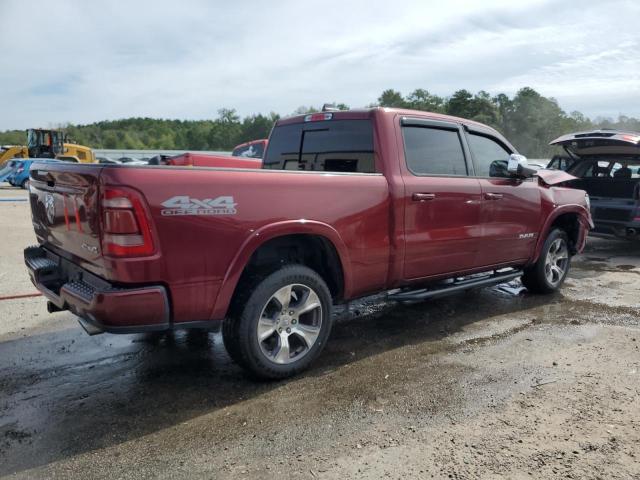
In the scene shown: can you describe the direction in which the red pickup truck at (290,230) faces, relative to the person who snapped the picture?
facing away from the viewer and to the right of the viewer

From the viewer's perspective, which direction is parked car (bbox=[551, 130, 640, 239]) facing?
away from the camera

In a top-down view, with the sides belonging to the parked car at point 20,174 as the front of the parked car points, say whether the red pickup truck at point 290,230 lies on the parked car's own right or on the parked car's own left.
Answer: on the parked car's own left

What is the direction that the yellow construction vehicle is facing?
to the viewer's left

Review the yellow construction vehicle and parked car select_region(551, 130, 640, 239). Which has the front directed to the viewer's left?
the yellow construction vehicle

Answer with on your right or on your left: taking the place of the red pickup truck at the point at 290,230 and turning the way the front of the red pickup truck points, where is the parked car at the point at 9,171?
on your left

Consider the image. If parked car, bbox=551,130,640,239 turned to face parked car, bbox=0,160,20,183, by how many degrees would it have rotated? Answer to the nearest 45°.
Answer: approximately 90° to its left

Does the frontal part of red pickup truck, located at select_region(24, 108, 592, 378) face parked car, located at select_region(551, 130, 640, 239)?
yes

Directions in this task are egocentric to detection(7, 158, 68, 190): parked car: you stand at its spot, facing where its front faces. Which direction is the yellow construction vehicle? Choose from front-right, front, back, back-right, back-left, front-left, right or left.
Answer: back-right

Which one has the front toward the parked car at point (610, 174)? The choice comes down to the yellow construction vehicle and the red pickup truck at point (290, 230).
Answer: the red pickup truck

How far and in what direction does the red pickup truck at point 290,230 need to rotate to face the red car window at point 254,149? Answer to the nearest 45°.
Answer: approximately 45° to its left
